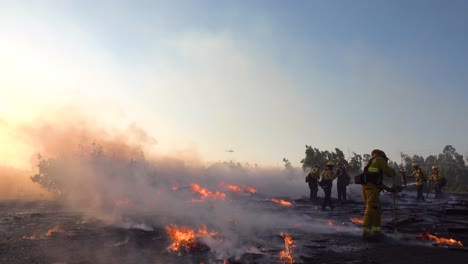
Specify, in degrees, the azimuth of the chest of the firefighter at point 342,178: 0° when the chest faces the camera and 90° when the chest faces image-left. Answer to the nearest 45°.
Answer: approximately 90°

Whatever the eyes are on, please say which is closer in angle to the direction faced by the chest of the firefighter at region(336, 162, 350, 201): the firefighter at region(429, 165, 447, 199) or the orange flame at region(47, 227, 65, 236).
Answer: the orange flame

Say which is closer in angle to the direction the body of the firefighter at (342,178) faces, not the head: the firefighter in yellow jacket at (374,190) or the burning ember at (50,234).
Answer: the burning ember

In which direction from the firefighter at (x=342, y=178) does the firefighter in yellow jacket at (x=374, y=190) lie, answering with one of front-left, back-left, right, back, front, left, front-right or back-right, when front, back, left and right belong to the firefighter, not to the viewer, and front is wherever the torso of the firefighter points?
left

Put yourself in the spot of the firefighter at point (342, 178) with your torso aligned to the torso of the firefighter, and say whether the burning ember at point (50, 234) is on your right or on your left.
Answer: on your left

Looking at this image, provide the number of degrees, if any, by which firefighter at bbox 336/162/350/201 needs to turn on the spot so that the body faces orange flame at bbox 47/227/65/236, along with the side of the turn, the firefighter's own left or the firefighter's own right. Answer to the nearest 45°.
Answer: approximately 45° to the firefighter's own left
